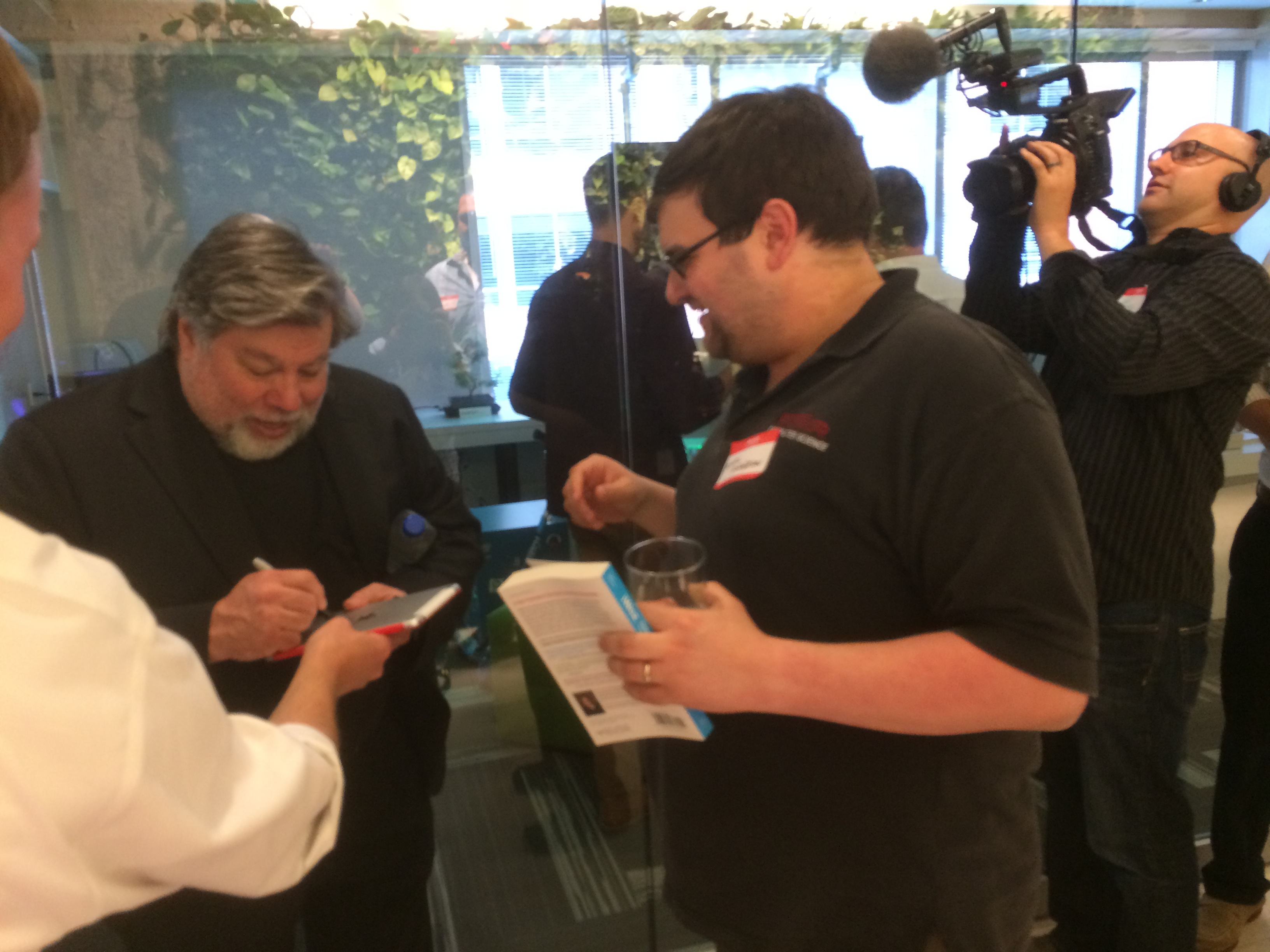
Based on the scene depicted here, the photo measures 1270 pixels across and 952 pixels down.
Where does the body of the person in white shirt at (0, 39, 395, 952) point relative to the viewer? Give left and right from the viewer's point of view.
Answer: facing away from the viewer and to the right of the viewer

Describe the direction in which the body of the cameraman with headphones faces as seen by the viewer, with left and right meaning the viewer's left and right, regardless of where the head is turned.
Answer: facing to the left of the viewer

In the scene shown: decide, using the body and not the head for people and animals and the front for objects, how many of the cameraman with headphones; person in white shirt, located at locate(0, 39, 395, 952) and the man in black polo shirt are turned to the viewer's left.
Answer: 2

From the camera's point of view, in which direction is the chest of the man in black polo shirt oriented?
to the viewer's left

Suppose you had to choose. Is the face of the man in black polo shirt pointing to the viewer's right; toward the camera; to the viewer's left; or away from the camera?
to the viewer's left

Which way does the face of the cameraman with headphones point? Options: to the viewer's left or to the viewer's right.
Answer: to the viewer's left

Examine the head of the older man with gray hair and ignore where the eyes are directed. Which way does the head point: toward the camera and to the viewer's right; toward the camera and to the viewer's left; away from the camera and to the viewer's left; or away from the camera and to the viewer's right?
toward the camera and to the viewer's right

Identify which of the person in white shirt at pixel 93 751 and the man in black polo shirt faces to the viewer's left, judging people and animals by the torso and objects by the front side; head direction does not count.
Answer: the man in black polo shirt

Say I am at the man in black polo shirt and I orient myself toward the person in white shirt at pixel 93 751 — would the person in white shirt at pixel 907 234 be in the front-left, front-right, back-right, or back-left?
back-right

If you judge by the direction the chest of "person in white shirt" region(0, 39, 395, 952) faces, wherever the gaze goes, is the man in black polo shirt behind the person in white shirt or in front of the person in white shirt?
in front

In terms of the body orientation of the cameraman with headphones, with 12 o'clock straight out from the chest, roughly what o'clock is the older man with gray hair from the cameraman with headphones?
The older man with gray hair is roughly at 11 o'clock from the cameraman with headphones.
